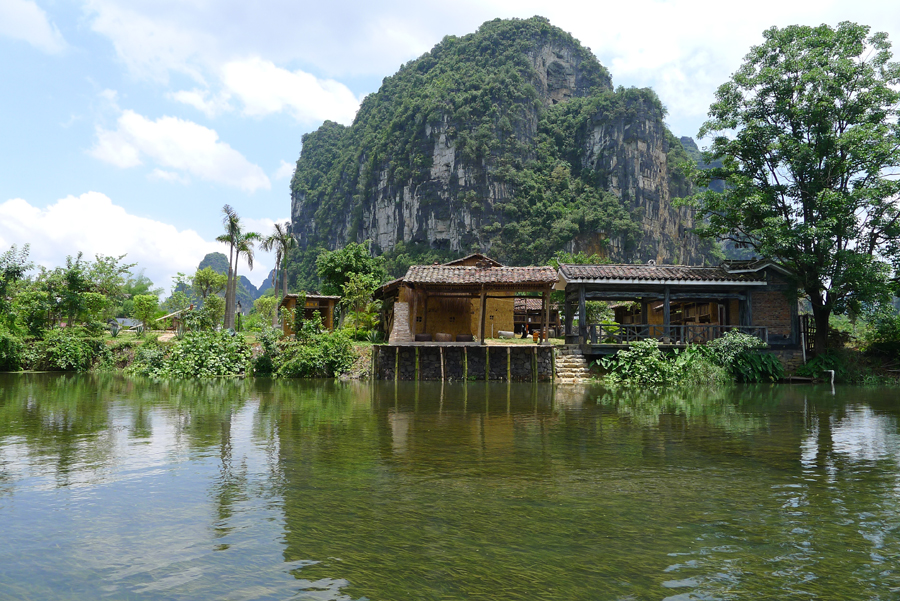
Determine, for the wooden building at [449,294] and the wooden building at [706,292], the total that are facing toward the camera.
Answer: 2

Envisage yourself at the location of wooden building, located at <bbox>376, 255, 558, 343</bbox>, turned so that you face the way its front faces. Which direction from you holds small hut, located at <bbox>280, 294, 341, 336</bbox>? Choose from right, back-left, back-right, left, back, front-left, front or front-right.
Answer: back-right

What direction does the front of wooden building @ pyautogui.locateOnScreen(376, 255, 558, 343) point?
toward the camera

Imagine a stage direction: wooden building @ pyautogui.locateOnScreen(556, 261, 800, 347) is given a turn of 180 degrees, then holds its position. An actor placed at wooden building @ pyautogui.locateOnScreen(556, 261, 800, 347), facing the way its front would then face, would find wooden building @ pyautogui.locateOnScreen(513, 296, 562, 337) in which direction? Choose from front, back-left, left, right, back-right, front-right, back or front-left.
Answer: front-left

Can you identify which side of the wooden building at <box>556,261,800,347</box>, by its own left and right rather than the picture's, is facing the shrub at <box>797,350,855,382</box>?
left

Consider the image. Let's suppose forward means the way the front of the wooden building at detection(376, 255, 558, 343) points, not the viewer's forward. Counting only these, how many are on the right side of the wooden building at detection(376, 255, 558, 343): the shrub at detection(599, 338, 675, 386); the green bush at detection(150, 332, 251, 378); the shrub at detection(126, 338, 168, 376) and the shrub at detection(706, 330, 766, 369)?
2

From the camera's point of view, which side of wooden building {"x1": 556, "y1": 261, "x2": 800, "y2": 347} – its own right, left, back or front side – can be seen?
front

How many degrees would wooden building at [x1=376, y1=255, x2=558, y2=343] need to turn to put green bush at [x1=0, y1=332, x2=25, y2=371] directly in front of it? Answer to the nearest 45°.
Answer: approximately 90° to its right

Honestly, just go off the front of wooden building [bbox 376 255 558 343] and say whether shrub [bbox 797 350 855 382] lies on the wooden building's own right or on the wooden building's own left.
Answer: on the wooden building's own left

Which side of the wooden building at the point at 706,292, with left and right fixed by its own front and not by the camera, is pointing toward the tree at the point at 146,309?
right

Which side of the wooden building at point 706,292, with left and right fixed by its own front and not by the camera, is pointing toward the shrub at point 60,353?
right

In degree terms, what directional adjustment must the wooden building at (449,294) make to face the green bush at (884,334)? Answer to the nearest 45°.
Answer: approximately 90° to its left

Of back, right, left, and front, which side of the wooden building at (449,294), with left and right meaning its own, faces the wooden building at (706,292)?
left

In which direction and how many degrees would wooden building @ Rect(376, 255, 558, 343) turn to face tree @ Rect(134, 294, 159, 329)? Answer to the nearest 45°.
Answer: approximately 135° to its right
